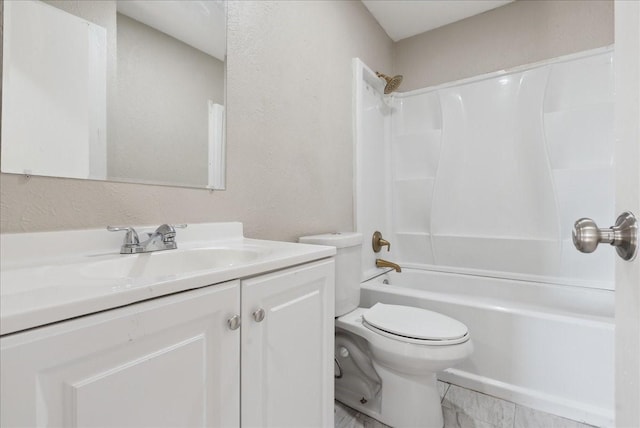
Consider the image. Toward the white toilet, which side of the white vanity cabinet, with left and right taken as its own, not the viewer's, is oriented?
left

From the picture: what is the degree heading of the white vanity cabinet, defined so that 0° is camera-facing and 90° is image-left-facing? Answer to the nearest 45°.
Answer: approximately 315°

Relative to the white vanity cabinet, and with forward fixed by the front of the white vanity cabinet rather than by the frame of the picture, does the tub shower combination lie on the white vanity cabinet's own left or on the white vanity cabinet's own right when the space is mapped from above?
on the white vanity cabinet's own left
